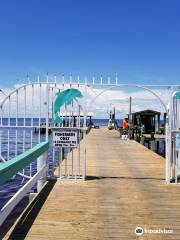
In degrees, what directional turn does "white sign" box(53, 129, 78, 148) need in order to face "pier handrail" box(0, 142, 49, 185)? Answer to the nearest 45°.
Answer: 0° — it already faces it

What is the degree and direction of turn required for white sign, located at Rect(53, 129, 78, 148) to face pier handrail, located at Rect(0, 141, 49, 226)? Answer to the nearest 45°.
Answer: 0° — it already faces it

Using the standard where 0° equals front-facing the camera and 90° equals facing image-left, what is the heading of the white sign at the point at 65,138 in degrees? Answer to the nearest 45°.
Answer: approximately 0°
